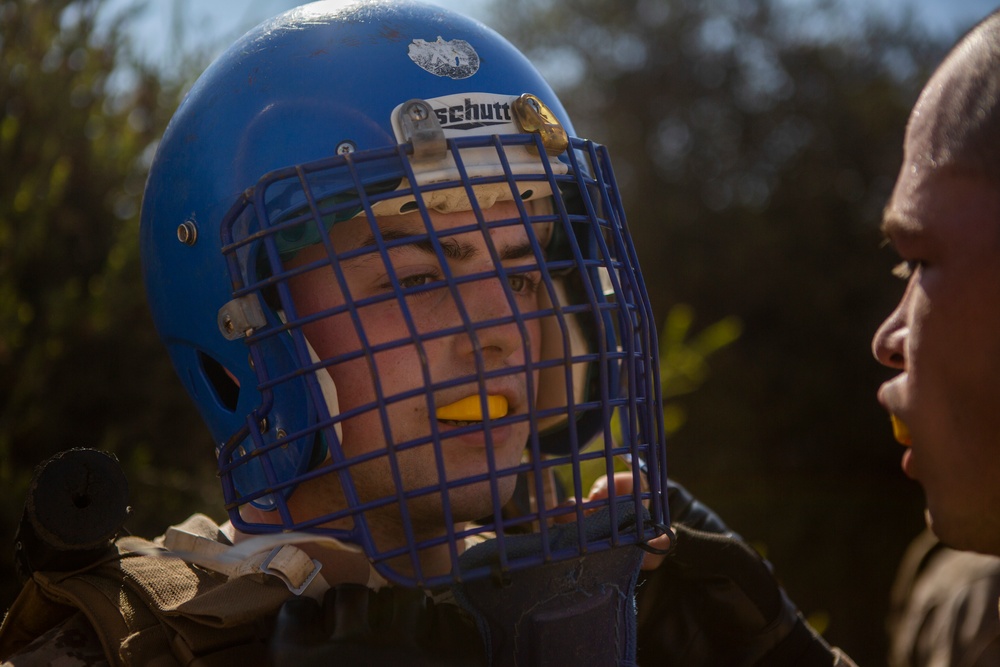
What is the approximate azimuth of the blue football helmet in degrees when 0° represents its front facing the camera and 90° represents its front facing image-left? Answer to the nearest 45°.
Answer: approximately 315°
